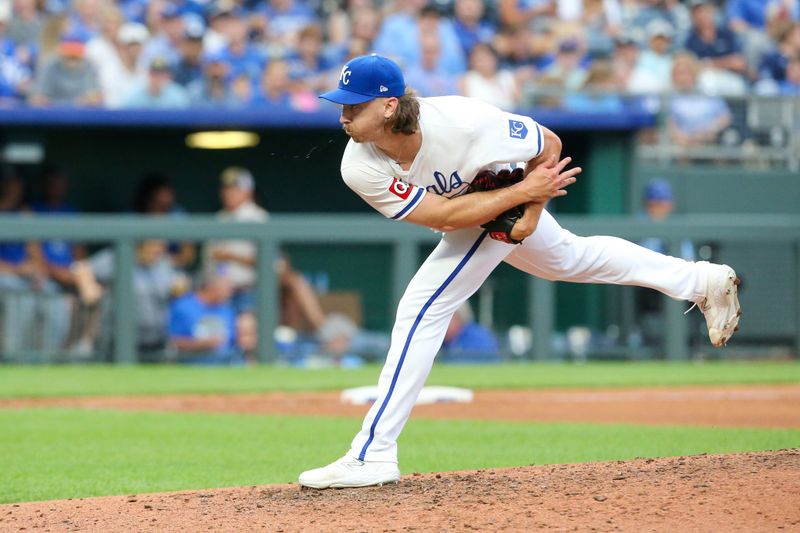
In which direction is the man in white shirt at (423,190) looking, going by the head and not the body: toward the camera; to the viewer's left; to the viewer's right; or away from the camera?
to the viewer's left

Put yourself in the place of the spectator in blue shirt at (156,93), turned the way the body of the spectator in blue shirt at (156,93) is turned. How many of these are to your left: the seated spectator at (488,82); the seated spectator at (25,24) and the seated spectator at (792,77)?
2

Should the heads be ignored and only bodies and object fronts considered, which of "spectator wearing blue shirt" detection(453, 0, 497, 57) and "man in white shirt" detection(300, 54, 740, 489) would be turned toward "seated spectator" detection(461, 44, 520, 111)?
the spectator wearing blue shirt

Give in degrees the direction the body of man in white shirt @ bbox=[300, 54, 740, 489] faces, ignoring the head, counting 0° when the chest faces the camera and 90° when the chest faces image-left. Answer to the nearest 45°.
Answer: approximately 45°

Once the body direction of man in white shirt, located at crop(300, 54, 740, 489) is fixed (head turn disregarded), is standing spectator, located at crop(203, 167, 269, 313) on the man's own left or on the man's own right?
on the man's own right
